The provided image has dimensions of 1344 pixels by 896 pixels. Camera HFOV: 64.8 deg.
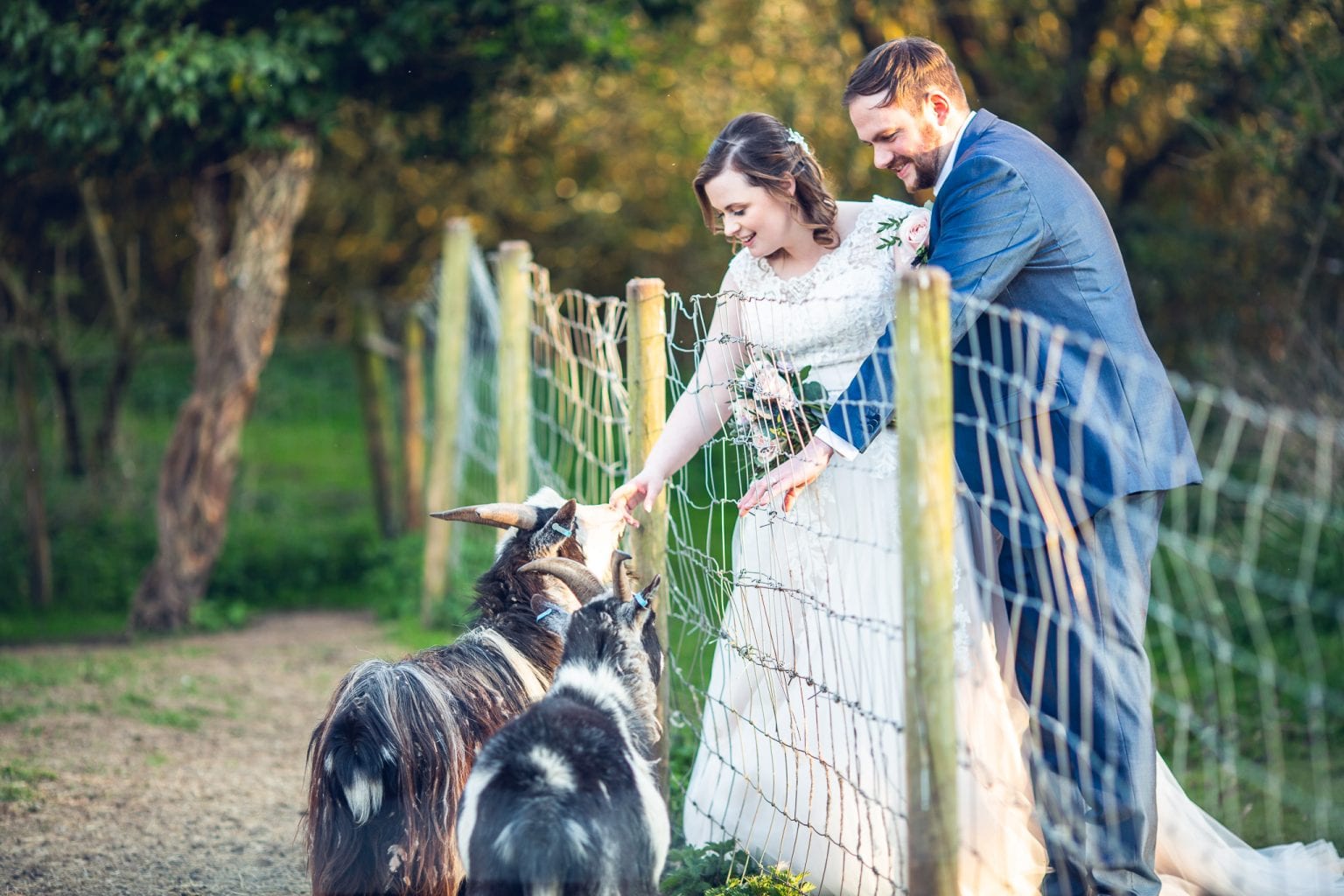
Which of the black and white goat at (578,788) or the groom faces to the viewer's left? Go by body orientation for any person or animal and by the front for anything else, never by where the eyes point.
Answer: the groom

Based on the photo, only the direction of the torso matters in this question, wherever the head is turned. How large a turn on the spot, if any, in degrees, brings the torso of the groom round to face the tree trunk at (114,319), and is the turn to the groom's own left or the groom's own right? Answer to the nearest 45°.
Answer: approximately 45° to the groom's own right

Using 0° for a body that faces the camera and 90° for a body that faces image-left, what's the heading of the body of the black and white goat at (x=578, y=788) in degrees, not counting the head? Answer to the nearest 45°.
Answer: approximately 180°

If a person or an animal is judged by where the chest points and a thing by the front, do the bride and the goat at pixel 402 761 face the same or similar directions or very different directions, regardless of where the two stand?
very different directions

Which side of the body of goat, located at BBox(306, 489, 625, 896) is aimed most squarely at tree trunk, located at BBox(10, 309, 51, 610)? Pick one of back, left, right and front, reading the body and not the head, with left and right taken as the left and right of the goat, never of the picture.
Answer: left

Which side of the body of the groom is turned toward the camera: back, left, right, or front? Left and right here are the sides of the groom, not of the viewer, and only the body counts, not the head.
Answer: left

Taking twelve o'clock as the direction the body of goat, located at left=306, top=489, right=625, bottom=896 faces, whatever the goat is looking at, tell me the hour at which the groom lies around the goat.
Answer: The groom is roughly at 2 o'clock from the goat.

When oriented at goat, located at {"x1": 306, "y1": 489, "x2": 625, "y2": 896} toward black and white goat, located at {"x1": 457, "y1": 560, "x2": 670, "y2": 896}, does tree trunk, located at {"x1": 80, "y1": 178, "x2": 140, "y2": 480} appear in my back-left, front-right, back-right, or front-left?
back-left

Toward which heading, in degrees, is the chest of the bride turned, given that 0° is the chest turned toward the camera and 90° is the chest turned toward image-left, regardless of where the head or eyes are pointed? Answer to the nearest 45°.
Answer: approximately 45°

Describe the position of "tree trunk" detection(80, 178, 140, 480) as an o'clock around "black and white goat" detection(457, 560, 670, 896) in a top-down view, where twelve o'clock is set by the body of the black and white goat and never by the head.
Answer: The tree trunk is roughly at 11 o'clock from the black and white goat.

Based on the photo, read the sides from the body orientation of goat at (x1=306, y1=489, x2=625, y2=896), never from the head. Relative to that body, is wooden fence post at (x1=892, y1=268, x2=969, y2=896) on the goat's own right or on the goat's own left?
on the goat's own right

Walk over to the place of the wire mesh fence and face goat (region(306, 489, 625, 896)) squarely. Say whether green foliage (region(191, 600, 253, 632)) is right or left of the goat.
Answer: right
